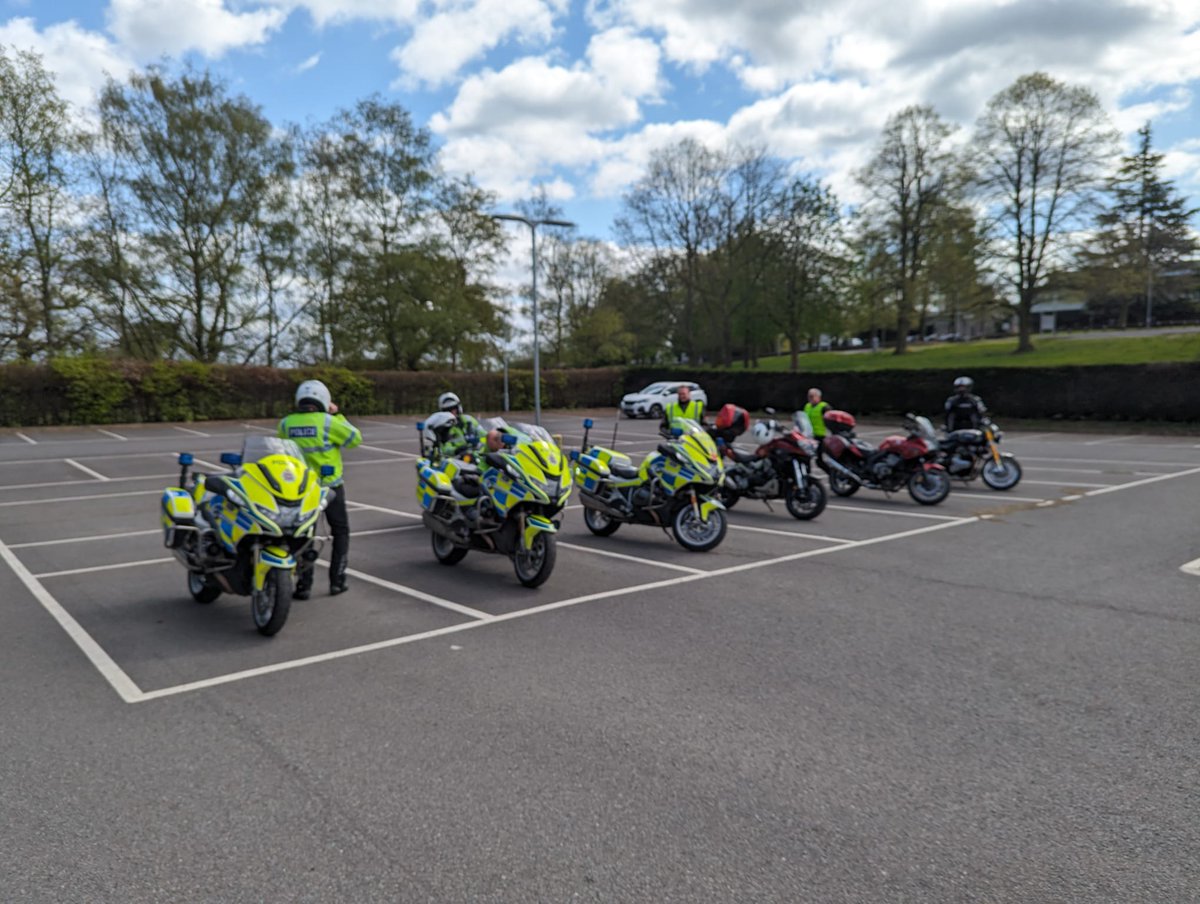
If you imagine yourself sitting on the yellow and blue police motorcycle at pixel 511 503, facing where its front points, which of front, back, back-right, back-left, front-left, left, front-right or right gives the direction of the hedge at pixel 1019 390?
left

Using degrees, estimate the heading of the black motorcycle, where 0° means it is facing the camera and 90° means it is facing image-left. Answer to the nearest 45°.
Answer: approximately 315°

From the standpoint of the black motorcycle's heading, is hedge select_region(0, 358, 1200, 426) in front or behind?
behind

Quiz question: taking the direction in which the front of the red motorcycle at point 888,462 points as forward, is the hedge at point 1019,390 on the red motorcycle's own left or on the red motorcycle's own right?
on the red motorcycle's own left

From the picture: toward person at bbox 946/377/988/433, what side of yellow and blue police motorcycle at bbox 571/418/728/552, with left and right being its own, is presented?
left

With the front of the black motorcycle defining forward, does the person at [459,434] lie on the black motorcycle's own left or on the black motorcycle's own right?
on the black motorcycle's own right

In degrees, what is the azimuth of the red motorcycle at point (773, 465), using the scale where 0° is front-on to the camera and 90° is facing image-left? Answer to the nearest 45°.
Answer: approximately 315°

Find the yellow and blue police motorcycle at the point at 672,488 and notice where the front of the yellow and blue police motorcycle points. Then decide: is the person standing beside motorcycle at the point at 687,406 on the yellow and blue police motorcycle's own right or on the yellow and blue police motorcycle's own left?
on the yellow and blue police motorcycle's own left
